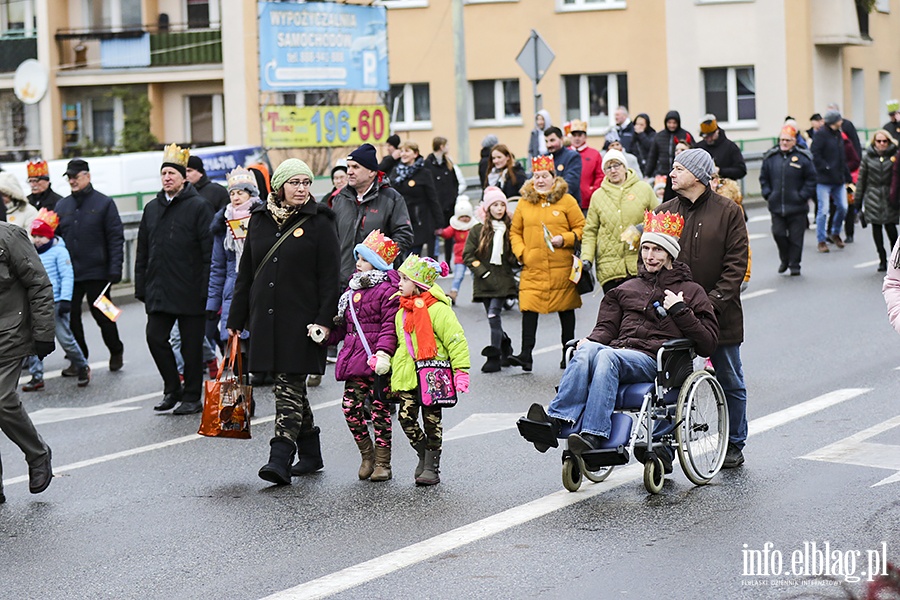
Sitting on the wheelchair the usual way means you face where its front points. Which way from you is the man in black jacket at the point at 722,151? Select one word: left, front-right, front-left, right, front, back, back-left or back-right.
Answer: back-right

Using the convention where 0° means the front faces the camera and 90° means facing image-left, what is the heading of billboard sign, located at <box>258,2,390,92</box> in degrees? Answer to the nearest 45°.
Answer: approximately 0°

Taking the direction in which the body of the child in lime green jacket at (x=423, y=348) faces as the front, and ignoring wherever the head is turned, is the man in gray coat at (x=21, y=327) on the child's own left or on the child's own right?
on the child's own right

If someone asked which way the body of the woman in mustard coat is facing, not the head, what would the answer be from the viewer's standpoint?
toward the camera

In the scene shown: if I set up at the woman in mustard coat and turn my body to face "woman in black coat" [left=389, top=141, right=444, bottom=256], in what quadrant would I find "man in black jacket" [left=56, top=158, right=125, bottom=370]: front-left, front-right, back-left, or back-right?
front-left

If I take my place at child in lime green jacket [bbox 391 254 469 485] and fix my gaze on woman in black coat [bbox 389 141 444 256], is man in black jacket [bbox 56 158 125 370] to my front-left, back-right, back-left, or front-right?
front-left

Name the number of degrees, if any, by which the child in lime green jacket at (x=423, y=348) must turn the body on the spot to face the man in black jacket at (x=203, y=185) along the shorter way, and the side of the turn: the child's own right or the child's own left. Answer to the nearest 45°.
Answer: approximately 135° to the child's own right

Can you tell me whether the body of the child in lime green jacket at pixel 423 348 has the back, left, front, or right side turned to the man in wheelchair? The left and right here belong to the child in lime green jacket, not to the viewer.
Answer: left

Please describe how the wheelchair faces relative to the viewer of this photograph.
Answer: facing the viewer and to the left of the viewer

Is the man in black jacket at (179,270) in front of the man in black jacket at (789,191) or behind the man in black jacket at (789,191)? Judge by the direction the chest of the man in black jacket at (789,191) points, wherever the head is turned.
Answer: in front

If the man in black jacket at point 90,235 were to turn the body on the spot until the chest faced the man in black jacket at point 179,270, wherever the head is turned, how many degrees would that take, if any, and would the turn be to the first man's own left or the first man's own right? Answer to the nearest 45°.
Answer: approximately 45° to the first man's own left
